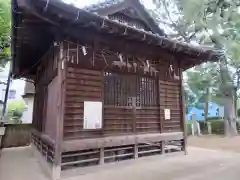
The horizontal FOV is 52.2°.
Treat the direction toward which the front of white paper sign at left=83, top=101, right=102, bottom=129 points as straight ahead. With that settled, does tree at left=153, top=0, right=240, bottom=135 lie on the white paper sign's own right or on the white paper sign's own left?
on the white paper sign's own left

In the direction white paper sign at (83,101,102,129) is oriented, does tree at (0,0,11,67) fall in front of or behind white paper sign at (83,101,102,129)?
behind

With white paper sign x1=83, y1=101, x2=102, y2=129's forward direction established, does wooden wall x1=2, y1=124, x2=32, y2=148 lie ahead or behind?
behind

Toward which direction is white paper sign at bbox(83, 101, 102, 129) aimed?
toward the camera

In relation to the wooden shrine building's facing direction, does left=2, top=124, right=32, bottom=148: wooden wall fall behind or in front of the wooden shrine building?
behind

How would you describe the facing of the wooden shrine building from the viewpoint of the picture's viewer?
facing the viewer and to the right of the viewer

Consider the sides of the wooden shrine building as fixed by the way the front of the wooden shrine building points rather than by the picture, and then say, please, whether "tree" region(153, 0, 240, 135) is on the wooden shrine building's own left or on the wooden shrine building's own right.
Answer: on the wooden shrine building's own left
